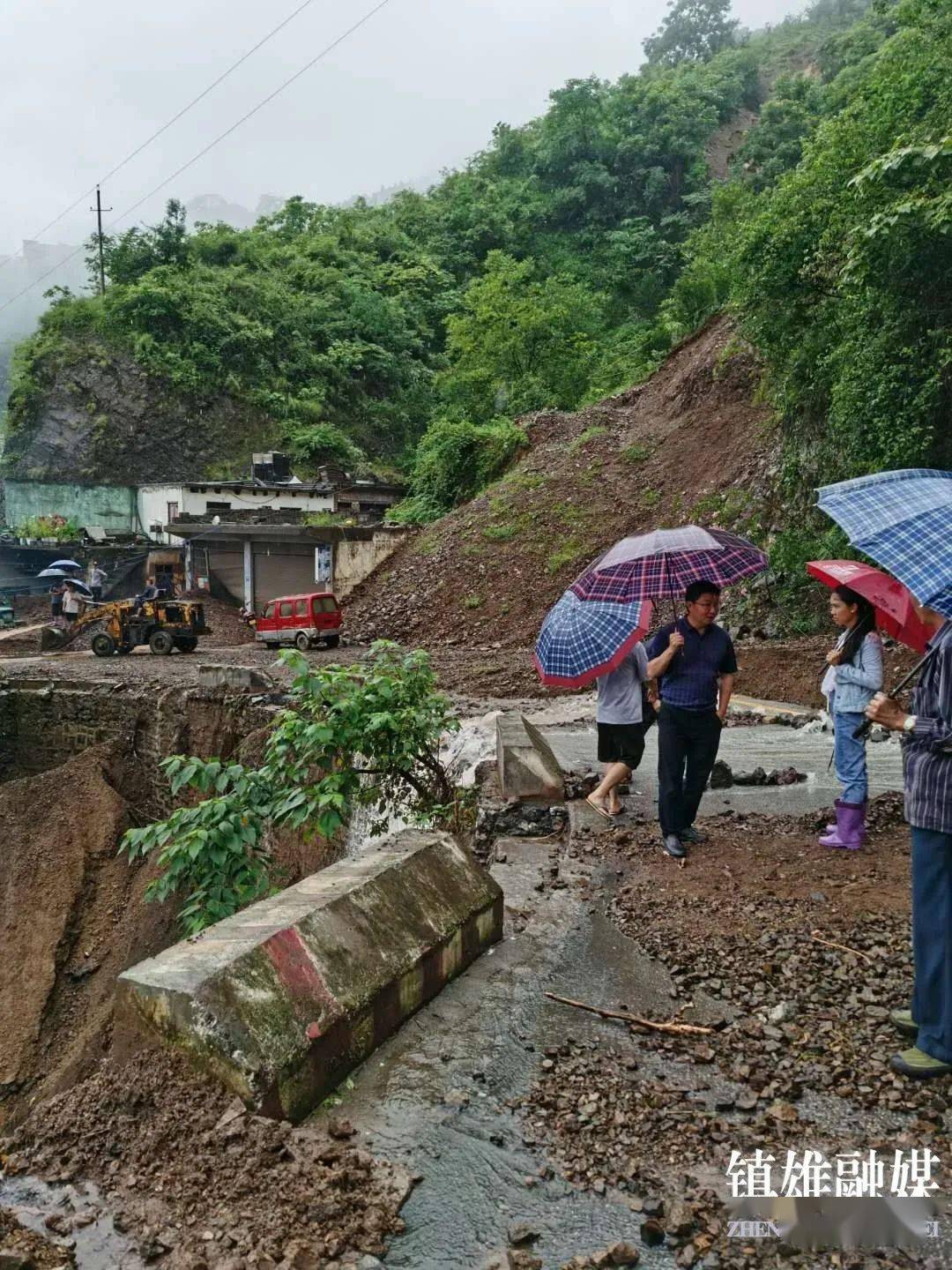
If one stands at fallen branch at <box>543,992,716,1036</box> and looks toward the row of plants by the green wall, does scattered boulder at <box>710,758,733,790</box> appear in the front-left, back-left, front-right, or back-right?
front-right

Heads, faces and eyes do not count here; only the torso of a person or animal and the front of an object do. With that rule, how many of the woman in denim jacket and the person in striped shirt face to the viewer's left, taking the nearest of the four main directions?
2

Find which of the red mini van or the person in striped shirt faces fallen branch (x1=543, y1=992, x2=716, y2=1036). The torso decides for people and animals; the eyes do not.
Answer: the person in striped shirt

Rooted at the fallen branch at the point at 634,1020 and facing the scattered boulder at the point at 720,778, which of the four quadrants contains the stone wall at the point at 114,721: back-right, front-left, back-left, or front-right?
front-left

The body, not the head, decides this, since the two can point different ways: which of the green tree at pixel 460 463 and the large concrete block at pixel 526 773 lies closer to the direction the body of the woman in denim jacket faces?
the large concrete block

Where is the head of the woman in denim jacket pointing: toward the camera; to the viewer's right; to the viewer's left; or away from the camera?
to the viewer's left

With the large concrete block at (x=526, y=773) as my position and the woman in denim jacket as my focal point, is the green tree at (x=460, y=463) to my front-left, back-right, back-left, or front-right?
back-left

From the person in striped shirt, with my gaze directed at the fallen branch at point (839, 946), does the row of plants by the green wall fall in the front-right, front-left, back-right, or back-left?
front-left

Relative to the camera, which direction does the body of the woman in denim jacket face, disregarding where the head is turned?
to the viewer's left

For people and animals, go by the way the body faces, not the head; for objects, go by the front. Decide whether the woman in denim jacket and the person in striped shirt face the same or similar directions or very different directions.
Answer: same or similar directions

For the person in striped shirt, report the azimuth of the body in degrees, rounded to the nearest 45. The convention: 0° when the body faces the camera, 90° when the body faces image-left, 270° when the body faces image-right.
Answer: approximately 90°

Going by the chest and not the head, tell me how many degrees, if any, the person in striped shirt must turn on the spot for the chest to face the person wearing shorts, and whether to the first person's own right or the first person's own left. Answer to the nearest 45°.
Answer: approximately 45° to the first person's own right

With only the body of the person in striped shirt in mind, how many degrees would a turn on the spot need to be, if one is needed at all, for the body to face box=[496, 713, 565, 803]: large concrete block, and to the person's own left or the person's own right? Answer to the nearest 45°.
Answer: approximately 45° to the person's own right
